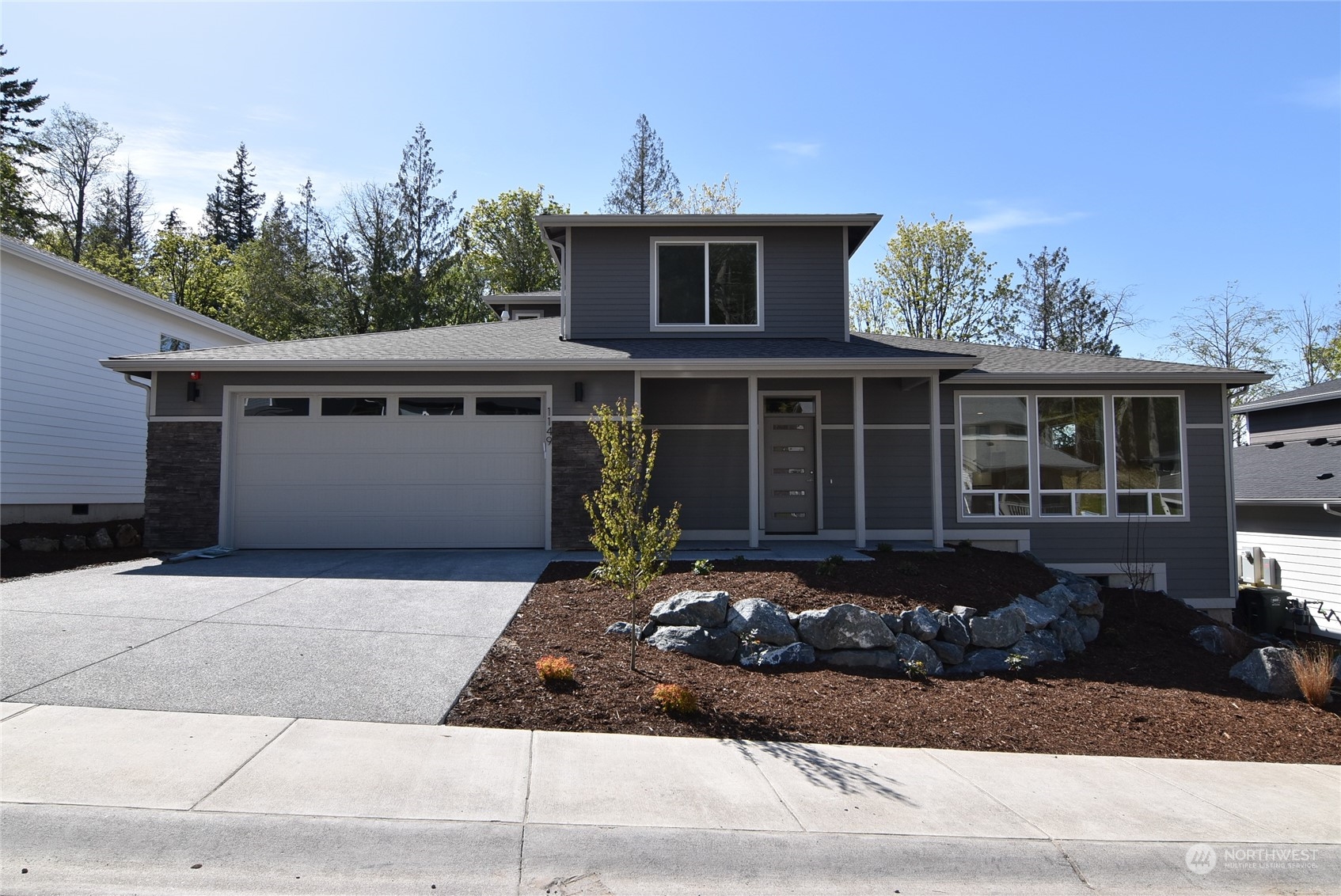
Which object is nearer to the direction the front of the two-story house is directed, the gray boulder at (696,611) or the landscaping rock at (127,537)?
the gray boulder

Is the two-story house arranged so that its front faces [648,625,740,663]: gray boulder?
yes

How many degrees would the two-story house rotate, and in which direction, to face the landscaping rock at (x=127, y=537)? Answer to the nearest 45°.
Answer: approximately 90° to its right

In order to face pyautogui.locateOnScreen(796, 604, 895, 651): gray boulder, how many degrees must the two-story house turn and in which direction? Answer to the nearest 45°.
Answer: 0° — it already faces it

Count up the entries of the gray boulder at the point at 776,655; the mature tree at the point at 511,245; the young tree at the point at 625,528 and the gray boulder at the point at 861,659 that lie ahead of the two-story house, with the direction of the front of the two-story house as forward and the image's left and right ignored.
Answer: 3

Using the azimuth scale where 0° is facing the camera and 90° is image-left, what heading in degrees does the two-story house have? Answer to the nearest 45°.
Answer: approximately 0°

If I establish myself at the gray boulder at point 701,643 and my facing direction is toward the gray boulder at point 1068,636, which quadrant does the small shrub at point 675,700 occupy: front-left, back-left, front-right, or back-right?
back-right

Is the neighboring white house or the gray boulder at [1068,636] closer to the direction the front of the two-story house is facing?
the gray boulder

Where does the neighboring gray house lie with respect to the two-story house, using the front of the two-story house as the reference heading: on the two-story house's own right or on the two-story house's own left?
on the two-story house's own left

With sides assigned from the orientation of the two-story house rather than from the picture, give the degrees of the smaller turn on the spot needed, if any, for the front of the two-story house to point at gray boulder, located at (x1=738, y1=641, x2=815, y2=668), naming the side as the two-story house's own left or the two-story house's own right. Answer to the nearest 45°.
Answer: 0° — it already faces it

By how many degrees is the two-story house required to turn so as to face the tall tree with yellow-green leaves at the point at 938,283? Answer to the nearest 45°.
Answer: approximately 135° to its left

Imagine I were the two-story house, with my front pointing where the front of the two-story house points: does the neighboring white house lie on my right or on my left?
on my right

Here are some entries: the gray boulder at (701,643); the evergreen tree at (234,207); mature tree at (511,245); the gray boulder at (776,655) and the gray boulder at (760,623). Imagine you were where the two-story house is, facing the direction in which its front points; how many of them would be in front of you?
3
